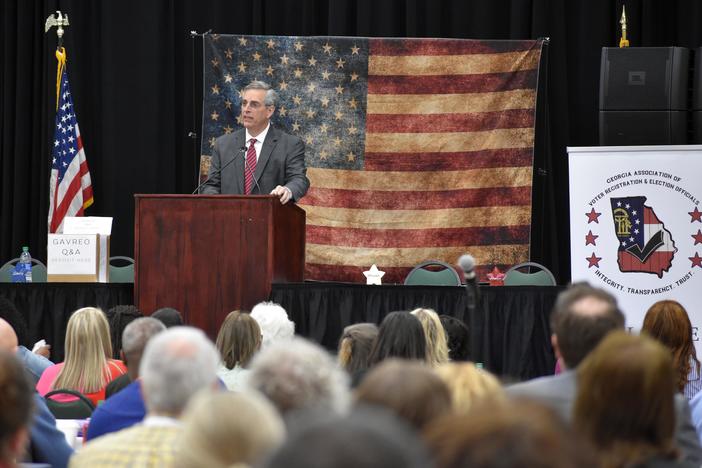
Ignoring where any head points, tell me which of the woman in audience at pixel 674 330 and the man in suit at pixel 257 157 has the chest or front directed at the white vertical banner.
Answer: the woman in audience

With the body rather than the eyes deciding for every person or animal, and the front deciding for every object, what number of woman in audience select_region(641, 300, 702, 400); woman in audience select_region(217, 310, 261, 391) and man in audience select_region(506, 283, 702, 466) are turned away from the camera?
3

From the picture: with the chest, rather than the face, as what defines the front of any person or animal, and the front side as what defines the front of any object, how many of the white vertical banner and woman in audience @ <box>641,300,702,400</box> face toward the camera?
1

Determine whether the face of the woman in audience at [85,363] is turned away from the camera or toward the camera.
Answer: away from the camera

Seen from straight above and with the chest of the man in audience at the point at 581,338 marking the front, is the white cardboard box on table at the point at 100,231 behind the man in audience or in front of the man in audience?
in front

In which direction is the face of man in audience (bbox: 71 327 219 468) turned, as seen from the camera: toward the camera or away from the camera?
away from the camera

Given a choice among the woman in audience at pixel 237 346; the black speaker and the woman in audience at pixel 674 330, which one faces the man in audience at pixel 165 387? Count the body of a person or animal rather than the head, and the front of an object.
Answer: the black speaker

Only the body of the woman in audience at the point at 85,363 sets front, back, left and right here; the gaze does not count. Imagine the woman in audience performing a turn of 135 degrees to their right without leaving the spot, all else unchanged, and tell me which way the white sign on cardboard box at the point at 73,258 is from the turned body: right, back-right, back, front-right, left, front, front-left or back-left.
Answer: back-left

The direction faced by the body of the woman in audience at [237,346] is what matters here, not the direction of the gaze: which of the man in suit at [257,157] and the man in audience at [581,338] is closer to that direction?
the man in suit

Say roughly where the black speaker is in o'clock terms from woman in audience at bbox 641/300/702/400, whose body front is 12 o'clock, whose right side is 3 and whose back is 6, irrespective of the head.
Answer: The black speaker is roughly at 12 o'clock from the woman in audience.

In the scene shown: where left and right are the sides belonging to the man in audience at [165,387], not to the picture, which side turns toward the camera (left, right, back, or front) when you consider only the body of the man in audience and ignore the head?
back

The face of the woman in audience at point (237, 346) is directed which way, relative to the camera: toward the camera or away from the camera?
away from the camera

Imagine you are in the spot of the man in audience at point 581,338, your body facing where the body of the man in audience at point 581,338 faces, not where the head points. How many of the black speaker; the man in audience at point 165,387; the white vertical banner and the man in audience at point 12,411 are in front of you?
2

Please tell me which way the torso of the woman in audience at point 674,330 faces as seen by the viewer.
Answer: away from the camera

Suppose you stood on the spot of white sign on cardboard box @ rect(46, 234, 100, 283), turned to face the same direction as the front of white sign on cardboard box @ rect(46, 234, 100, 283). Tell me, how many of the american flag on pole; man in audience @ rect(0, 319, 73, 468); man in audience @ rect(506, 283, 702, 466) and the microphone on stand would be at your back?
1

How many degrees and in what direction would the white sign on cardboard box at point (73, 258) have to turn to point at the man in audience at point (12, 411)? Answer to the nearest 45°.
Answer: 0° — it already faces them

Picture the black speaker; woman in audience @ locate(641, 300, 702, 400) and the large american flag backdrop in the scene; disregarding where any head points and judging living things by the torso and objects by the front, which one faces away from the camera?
the woman in audience
